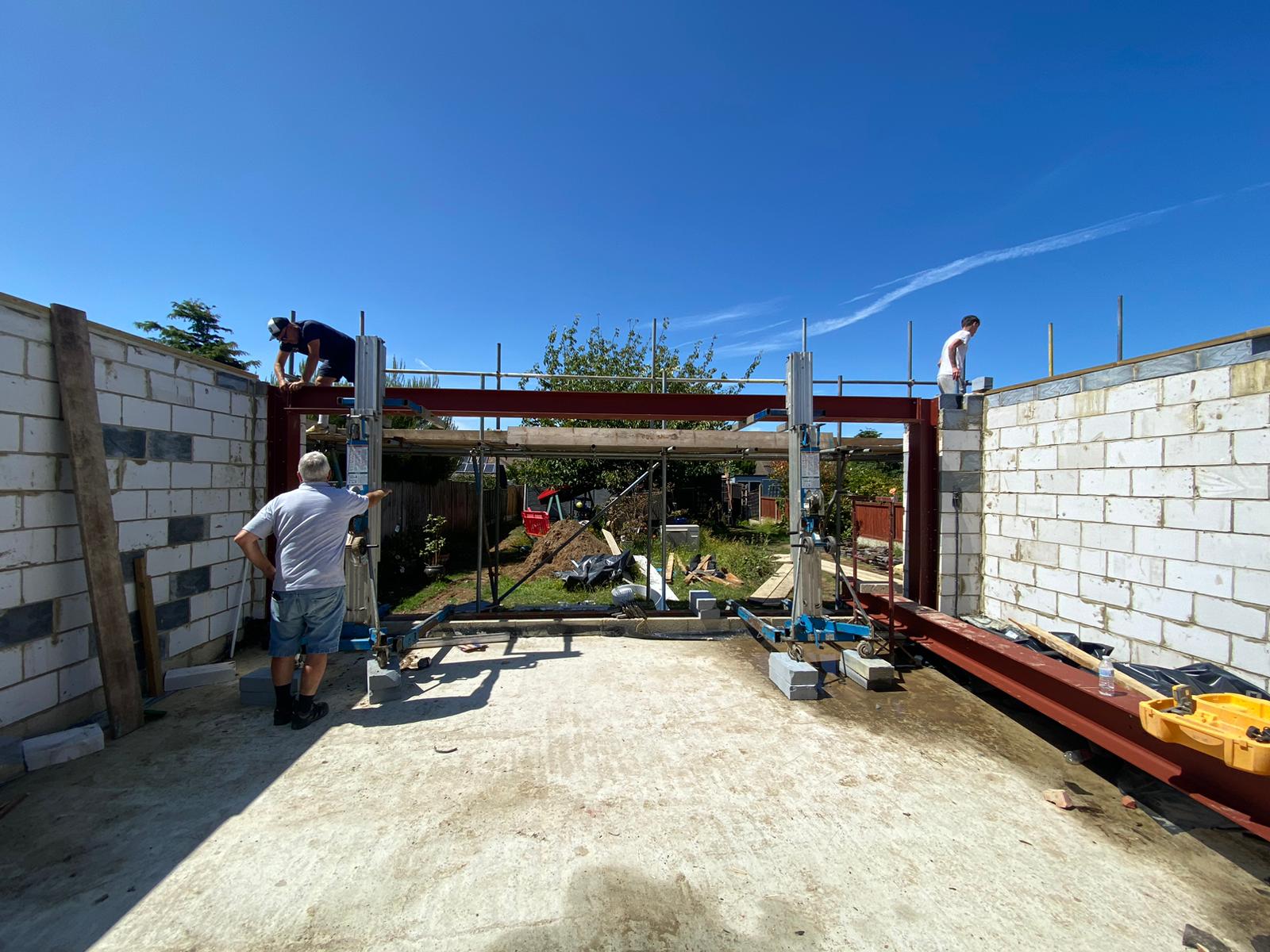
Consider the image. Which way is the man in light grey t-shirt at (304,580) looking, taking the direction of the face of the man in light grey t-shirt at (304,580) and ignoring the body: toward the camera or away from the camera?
away from the camera

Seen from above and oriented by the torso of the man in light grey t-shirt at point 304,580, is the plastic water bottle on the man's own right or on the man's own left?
on the man's own right

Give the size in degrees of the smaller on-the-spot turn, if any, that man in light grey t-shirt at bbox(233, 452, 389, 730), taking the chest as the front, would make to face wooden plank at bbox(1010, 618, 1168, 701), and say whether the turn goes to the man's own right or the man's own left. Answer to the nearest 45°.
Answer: approximately 135° to the man's own right

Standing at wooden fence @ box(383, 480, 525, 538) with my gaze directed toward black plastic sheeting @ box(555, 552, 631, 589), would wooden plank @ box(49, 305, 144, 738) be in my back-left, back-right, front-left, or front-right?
front-right

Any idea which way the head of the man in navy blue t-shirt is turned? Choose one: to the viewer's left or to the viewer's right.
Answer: to the viewer's left

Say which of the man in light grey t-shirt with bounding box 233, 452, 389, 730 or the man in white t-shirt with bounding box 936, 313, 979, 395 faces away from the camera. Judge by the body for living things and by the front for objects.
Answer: the man in light grey t-shirt with bounding box 233, 452, 389, 730

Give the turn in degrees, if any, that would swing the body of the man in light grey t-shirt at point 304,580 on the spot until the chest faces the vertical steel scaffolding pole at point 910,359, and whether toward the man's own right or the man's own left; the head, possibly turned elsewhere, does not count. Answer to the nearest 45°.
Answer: approximately 90° to the man's own right

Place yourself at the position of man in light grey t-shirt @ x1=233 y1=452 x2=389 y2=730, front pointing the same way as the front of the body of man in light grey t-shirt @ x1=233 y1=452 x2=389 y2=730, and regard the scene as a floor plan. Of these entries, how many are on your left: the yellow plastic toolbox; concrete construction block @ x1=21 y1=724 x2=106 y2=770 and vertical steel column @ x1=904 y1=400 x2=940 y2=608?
1

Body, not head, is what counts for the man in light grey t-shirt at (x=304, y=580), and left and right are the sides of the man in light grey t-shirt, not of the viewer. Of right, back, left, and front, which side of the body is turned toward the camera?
back
